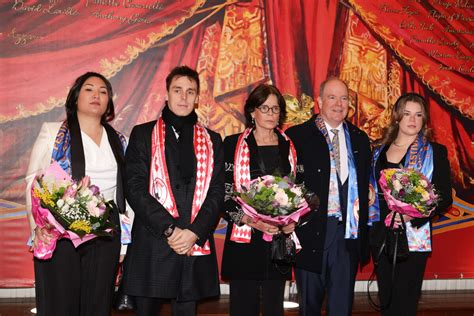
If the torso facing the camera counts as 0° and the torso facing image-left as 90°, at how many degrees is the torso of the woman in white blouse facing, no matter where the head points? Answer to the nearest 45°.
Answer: approximately 315°

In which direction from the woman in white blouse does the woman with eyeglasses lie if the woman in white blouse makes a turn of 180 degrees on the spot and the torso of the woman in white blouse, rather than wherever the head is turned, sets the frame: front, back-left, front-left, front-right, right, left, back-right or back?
back-right

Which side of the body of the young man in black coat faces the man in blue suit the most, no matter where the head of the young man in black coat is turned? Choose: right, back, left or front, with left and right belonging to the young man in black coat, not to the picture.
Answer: left
